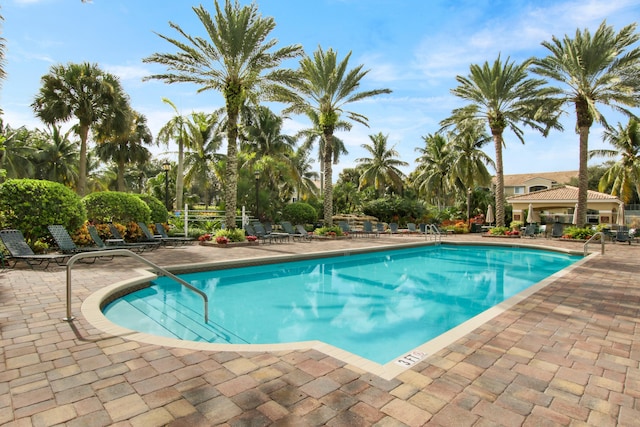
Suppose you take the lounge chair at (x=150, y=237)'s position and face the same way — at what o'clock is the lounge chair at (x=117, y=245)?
the lounge chair at (x=117, y=245) is roughly at 4 o'clock from the lounge chair at (x=150, y=237).

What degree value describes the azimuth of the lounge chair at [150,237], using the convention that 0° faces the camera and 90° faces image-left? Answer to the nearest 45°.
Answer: approximately 270°

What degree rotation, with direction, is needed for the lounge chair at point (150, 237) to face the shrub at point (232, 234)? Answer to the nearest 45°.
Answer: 0° — it already faces it

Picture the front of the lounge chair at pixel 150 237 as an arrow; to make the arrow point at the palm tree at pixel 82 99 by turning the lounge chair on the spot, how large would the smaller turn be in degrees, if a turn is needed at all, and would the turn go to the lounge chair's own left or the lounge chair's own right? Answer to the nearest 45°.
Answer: approximately 135° to the lounge chair's own left

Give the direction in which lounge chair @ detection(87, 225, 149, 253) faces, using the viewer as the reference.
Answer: facing to the right of the viewer

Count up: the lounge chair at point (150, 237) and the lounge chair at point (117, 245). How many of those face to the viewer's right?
2

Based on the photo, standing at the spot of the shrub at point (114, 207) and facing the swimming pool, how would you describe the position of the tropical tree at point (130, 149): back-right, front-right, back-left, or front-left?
back-left

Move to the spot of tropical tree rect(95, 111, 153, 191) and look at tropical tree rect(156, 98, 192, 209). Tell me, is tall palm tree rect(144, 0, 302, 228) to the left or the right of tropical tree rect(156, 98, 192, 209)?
right

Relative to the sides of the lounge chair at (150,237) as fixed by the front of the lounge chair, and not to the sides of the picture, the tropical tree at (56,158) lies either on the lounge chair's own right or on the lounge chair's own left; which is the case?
on the lounge chair's own left

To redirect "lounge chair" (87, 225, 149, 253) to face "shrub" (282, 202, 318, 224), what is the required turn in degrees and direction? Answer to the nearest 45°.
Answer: approximately 45° to its left
